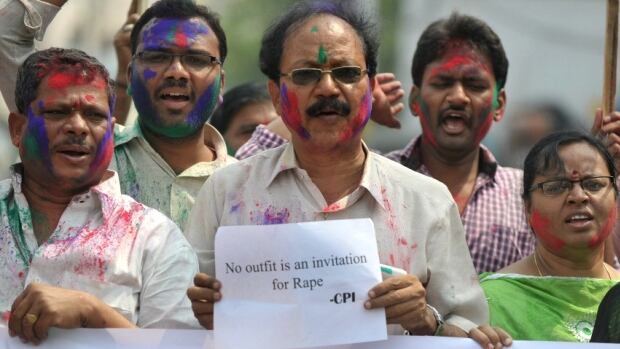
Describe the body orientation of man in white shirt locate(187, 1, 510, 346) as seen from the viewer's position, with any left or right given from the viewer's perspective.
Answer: facing the viewer

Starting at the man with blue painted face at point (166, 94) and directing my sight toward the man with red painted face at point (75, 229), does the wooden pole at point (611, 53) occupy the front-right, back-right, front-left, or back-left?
back-left

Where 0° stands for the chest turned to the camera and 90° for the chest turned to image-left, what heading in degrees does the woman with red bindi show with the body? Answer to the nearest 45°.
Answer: approximately 0°

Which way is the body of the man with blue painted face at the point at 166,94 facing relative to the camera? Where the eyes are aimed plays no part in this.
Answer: toward the camera

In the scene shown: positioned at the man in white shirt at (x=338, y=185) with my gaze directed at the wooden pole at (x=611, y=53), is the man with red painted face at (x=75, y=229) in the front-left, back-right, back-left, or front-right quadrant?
back-left

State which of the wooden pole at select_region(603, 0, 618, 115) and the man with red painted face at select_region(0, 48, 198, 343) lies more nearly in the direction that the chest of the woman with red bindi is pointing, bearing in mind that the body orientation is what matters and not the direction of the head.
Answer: the man with red painted face

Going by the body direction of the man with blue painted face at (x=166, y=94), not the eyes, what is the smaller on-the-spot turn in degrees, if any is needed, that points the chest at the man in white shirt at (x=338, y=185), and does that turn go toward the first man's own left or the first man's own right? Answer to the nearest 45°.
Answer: approximately 45° to the first man's own left

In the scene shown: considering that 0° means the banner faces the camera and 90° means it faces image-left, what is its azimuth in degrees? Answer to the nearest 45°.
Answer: approximately 0°

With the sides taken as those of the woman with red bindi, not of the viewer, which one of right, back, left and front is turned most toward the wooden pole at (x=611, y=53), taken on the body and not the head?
back

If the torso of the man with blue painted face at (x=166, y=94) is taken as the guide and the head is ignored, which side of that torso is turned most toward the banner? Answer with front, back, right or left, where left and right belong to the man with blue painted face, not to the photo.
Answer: front
